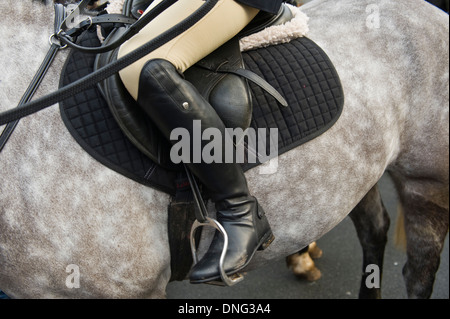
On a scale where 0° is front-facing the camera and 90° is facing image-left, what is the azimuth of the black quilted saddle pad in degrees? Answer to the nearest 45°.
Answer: approximately 90°
